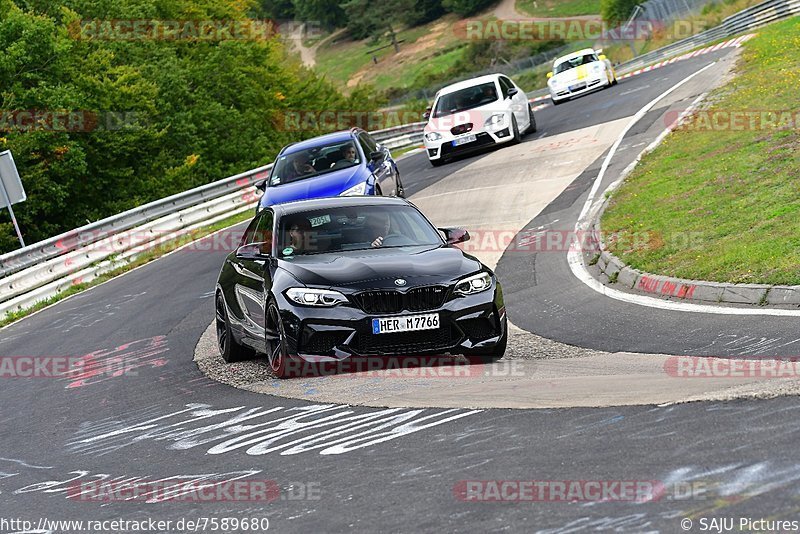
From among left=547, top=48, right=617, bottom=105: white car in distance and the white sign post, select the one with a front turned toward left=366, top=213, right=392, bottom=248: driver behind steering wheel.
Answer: the white car in distance

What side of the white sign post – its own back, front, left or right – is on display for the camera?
back

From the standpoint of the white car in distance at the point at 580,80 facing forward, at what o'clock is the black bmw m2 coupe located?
The black bmw m2 coupe is roughly at 12 o'clock from the white car in distance.

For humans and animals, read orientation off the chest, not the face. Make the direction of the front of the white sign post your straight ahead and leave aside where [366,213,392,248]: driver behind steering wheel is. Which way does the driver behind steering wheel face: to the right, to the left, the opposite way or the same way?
the opposite way

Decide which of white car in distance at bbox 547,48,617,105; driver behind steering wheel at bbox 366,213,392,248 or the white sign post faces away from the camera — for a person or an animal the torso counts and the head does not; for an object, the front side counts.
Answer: the white sign post

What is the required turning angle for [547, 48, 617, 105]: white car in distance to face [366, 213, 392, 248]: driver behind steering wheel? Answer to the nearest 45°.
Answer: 0° — it already faces them

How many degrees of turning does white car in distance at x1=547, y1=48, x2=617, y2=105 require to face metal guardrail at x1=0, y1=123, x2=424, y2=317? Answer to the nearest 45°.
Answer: approximately 45° to its right

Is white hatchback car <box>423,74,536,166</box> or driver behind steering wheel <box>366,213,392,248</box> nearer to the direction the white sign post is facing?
the white hatchback car

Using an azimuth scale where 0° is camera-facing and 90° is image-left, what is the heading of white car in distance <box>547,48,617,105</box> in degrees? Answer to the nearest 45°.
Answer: approximately 0°

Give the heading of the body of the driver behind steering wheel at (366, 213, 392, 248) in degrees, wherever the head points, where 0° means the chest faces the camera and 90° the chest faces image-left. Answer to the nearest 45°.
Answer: approximately 0°

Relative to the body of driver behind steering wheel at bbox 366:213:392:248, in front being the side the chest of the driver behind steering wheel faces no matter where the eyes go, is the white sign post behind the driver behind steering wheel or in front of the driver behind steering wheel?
behind
